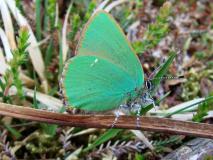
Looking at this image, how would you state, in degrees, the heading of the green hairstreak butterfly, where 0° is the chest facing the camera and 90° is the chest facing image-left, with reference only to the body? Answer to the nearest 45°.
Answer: approximately 270°

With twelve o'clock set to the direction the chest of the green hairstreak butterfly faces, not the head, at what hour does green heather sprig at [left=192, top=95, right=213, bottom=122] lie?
The green heather sprig is roughly at 11 o'clock from the green hairstreak butterfly.

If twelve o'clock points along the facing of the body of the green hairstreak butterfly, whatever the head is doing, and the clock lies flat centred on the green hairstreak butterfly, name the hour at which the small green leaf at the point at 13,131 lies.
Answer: The small green leaf is roughly at 7 o'clock from the green hairstreak butterfly.
